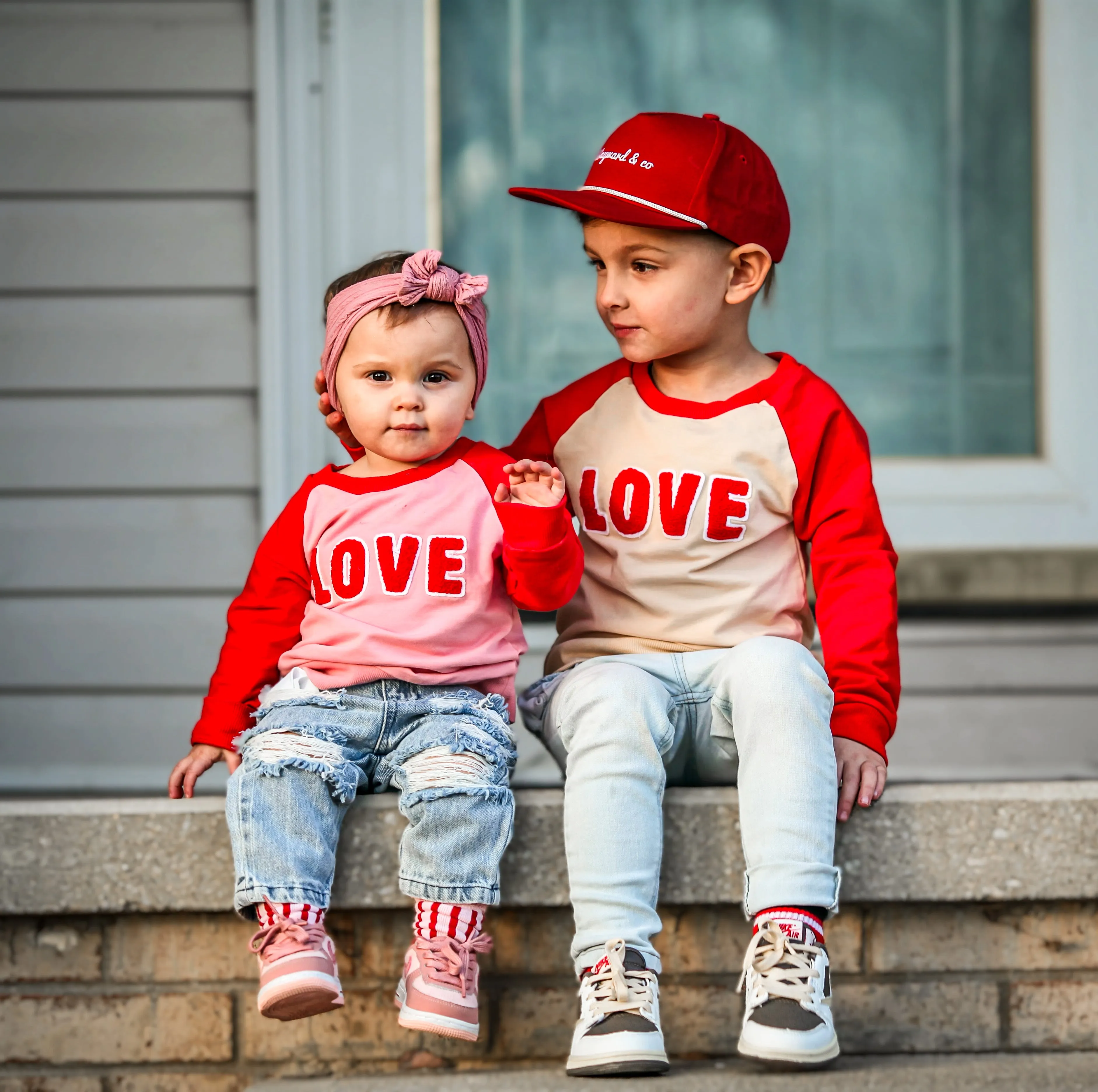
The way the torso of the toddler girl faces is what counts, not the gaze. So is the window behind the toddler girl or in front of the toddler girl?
behind

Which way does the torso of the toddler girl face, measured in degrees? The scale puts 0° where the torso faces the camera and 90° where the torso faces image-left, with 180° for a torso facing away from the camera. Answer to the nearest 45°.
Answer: approximately 0°

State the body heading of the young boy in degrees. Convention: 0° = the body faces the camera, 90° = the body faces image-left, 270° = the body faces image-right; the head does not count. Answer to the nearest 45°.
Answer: approximately 0°

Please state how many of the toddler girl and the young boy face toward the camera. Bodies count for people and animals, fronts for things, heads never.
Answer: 2

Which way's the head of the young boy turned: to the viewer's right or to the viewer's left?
to the viewer's left

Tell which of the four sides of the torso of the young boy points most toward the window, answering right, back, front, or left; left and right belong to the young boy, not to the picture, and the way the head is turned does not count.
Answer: back
